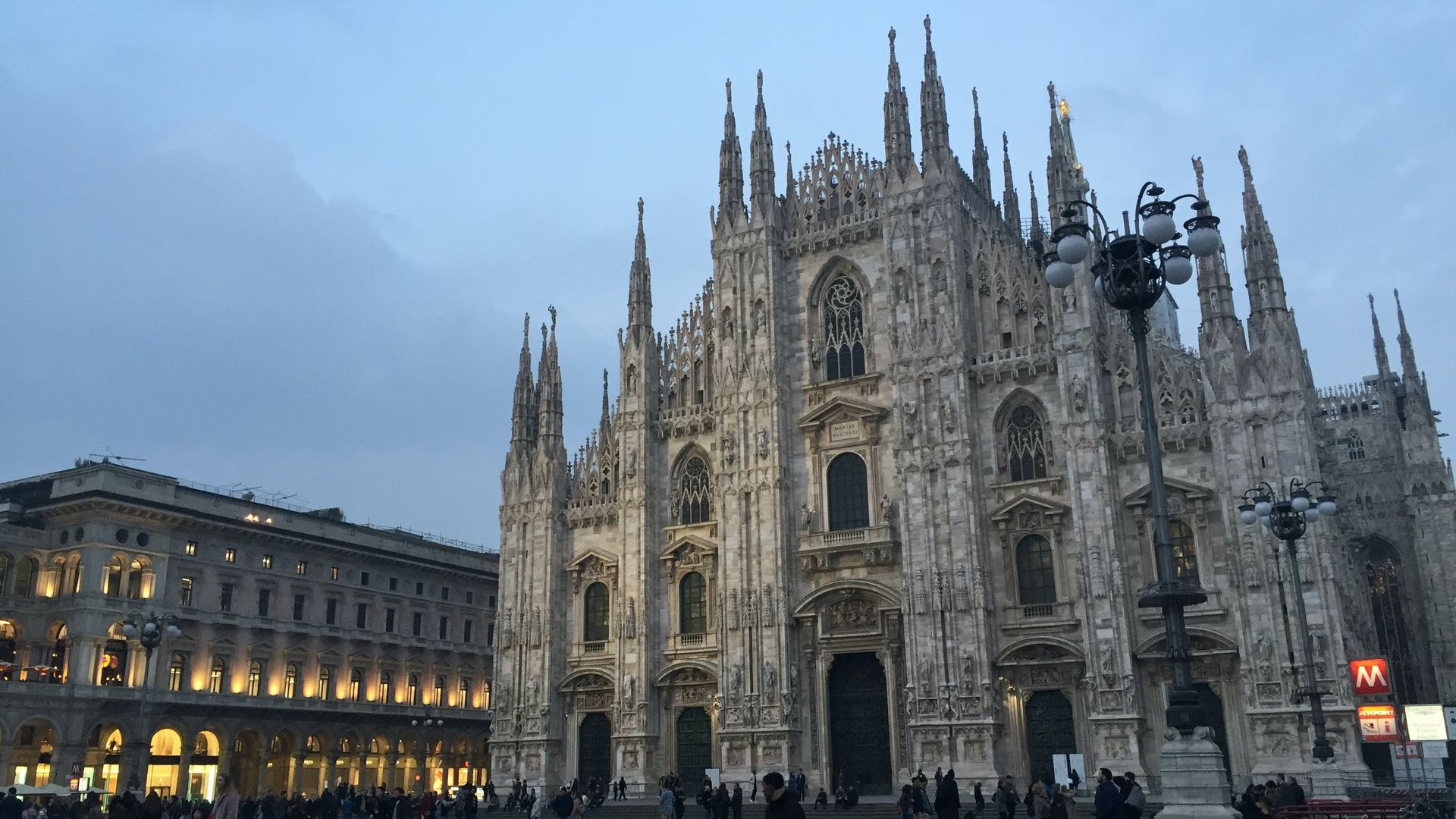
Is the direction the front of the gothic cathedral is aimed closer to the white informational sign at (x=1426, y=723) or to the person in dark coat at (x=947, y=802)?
the person in dark coat

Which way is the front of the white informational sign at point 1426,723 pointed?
toward the camera

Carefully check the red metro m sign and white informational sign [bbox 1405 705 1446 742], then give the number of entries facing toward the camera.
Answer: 2

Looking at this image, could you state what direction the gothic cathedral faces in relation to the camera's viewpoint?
facing the viewer and to the left of the viewer

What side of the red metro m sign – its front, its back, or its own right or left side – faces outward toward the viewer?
front

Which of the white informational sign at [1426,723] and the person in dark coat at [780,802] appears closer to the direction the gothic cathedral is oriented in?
the person in dark coat

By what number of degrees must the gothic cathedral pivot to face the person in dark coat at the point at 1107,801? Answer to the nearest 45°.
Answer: approximately 45° to its left

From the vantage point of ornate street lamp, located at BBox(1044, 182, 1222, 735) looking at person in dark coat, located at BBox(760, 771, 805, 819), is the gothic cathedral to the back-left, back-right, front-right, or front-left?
back-right

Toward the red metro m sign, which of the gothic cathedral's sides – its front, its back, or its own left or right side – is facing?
front

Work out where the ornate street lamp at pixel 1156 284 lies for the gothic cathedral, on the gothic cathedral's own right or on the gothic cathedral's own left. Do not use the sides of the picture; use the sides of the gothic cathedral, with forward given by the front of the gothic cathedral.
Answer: on the gothic cathedral's own left
